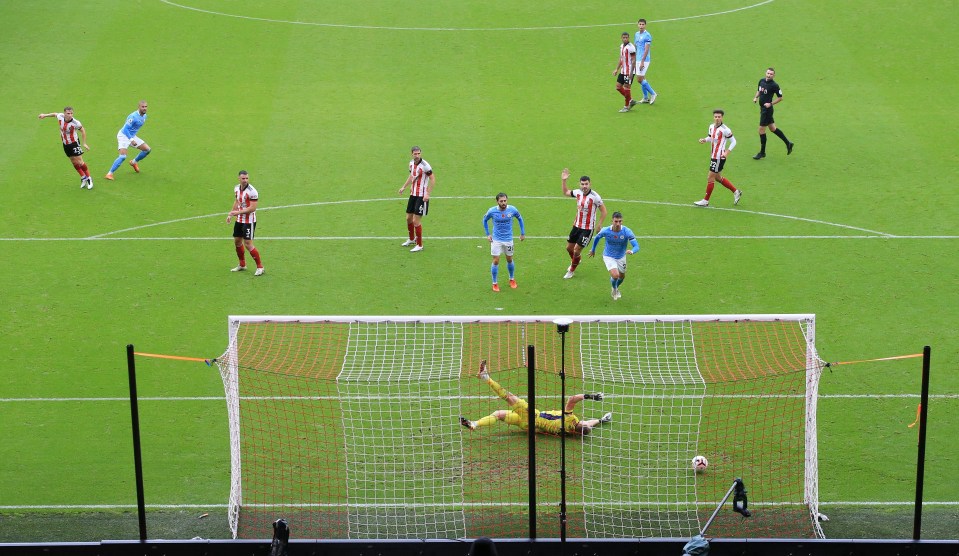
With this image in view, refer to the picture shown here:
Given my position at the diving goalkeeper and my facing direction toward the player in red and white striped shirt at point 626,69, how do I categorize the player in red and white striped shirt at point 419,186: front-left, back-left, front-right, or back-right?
front-left

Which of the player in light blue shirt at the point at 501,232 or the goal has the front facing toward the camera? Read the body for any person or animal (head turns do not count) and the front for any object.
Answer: the player in light blue shirt

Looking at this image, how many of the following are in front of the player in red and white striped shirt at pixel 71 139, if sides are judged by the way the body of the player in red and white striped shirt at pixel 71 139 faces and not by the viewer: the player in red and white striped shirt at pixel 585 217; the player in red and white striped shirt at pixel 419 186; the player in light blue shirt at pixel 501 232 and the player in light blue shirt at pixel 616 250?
4

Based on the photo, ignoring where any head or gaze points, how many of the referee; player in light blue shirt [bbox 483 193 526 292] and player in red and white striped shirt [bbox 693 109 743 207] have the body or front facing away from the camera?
0

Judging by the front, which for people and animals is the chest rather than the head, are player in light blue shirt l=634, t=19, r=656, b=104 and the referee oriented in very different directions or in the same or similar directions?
same or similar directions

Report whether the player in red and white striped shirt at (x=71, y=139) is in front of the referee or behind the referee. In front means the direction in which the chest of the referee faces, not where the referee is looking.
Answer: in front

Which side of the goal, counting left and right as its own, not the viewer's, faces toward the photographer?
back

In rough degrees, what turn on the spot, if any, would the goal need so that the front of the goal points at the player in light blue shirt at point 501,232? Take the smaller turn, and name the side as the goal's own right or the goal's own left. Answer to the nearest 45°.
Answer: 0° — it already faces them

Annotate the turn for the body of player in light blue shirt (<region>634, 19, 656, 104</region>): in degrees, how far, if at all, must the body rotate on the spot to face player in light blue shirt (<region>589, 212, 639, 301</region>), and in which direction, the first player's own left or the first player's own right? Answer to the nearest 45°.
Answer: approximately 45° to the first player's own left

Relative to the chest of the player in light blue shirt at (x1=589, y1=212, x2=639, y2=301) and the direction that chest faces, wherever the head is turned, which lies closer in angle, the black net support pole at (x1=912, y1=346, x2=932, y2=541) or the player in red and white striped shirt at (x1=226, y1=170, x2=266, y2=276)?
the black net support pole

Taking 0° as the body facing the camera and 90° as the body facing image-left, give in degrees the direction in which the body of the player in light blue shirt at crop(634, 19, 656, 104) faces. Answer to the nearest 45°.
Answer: approximately 45°

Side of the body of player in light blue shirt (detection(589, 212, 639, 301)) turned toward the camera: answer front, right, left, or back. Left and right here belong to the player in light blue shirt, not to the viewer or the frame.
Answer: front

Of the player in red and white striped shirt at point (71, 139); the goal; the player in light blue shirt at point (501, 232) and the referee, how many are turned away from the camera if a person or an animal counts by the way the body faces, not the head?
1

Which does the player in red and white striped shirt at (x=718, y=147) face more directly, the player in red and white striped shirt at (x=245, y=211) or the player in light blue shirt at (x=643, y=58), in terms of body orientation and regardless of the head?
the player in red and white striped shirt

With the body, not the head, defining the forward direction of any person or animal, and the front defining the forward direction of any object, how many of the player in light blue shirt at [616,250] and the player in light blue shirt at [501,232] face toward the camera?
2

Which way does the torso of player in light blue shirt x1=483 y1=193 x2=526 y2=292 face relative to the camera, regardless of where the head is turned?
toward the camera

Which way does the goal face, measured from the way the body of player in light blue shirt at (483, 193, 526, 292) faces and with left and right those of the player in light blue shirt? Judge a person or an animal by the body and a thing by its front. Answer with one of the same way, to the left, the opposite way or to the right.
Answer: the opposite way

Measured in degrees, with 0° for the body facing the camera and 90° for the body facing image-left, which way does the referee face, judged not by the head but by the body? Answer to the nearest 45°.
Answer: approximately 45°

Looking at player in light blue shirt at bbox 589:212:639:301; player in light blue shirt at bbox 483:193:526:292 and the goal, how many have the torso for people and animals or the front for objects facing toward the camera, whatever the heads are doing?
2

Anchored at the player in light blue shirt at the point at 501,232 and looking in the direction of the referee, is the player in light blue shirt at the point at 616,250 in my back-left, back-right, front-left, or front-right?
front-right
